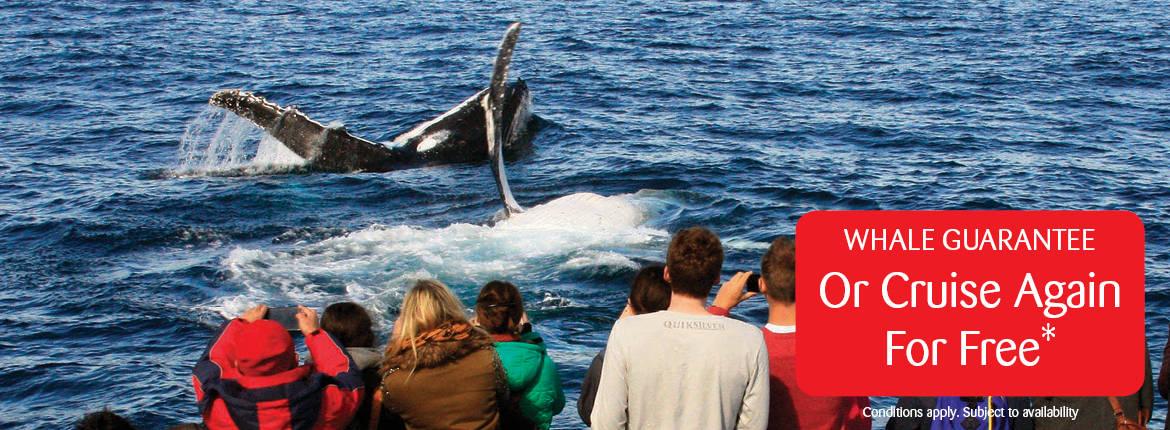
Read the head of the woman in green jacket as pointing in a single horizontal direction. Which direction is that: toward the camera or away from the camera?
away from the camera

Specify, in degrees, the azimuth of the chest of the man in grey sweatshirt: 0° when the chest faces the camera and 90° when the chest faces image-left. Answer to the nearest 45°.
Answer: approximately 180°

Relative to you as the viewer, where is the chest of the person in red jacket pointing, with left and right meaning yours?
facing away from the viewer

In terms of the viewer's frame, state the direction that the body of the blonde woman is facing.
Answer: away from the camera

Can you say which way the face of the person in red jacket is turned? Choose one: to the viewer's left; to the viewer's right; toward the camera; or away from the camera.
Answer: away from the camera

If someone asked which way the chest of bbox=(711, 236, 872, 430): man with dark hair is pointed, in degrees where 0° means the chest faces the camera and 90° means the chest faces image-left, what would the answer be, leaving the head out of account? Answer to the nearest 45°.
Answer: approximately 180°

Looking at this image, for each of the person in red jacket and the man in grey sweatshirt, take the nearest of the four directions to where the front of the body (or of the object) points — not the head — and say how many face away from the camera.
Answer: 2

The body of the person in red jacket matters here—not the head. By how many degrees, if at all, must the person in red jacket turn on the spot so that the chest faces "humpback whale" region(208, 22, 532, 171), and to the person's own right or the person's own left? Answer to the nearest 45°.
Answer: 0° — they already face it

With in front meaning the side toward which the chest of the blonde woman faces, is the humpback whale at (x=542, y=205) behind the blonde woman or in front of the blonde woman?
in front

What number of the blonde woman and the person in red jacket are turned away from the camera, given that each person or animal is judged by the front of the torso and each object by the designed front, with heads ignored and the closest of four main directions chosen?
2
